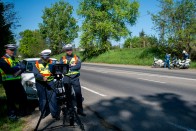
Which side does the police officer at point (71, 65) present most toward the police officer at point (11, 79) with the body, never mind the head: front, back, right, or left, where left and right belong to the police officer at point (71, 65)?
right

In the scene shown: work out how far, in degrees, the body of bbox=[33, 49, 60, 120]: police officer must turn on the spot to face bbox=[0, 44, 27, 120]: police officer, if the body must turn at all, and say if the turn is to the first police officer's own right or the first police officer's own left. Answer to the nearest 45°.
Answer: approximately 135° to the first police officer's own right

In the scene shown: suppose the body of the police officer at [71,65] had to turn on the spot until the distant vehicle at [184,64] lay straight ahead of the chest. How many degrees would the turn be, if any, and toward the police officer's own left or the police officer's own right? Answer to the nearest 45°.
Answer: approximately 135° to the police officer's own left

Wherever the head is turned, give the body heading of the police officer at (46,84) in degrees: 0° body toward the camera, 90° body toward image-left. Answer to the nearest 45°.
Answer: approximately 0°

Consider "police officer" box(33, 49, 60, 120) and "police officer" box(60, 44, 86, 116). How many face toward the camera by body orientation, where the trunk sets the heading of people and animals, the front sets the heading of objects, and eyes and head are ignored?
2

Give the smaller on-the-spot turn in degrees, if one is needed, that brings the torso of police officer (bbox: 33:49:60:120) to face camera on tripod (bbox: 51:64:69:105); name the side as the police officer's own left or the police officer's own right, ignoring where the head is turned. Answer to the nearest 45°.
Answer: approximately 45° to the police officer's own left
